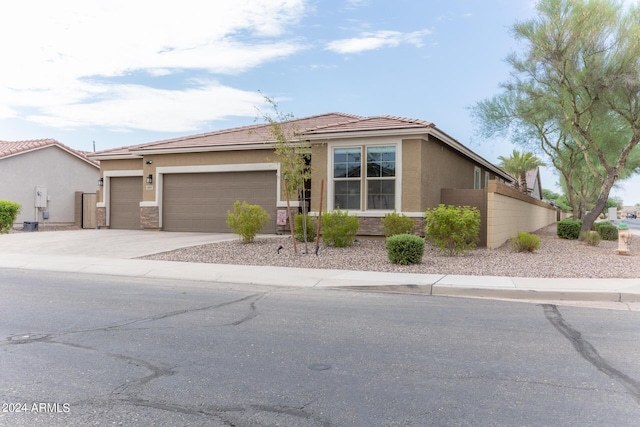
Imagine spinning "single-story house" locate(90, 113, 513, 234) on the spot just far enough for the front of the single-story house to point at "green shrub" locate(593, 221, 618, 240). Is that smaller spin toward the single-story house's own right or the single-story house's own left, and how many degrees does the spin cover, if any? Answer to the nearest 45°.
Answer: approximately 135° to the single-story house's own left

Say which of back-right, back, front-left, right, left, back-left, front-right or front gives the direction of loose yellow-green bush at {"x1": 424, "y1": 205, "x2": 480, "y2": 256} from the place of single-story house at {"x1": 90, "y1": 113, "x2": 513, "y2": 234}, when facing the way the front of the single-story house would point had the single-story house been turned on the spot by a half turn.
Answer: right

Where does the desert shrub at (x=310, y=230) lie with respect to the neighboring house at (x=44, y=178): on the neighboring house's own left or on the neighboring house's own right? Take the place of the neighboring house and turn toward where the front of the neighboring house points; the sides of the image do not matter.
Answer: on the neighboring house's own left

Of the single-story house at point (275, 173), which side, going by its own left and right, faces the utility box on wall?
right

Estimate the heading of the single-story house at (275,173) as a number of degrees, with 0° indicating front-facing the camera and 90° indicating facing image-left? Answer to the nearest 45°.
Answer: approximately 45°

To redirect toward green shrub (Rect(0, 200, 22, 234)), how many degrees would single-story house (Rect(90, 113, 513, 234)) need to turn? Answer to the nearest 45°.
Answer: approximately 45° to its right

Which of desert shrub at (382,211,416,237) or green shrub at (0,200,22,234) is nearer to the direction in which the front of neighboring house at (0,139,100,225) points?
the green shrub

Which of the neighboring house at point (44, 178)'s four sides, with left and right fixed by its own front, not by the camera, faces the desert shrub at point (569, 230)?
left

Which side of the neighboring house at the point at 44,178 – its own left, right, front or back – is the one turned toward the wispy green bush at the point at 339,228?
left

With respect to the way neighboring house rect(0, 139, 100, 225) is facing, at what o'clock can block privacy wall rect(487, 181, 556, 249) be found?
The block privacy wall is roughly at 9 o'clock from the neighboring house.

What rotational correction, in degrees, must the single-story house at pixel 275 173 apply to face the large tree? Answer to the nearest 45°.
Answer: approximately 135° to its left

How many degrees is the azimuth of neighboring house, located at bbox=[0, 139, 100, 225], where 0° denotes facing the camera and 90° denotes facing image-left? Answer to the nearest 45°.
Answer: approximately 45°

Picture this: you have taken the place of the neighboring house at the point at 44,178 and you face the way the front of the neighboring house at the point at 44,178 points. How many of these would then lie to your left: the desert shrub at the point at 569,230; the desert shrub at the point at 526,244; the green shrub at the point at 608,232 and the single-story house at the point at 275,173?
4

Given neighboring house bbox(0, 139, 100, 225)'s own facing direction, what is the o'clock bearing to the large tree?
The large tree is roughly at 9 o'clock from the neighboring house.
